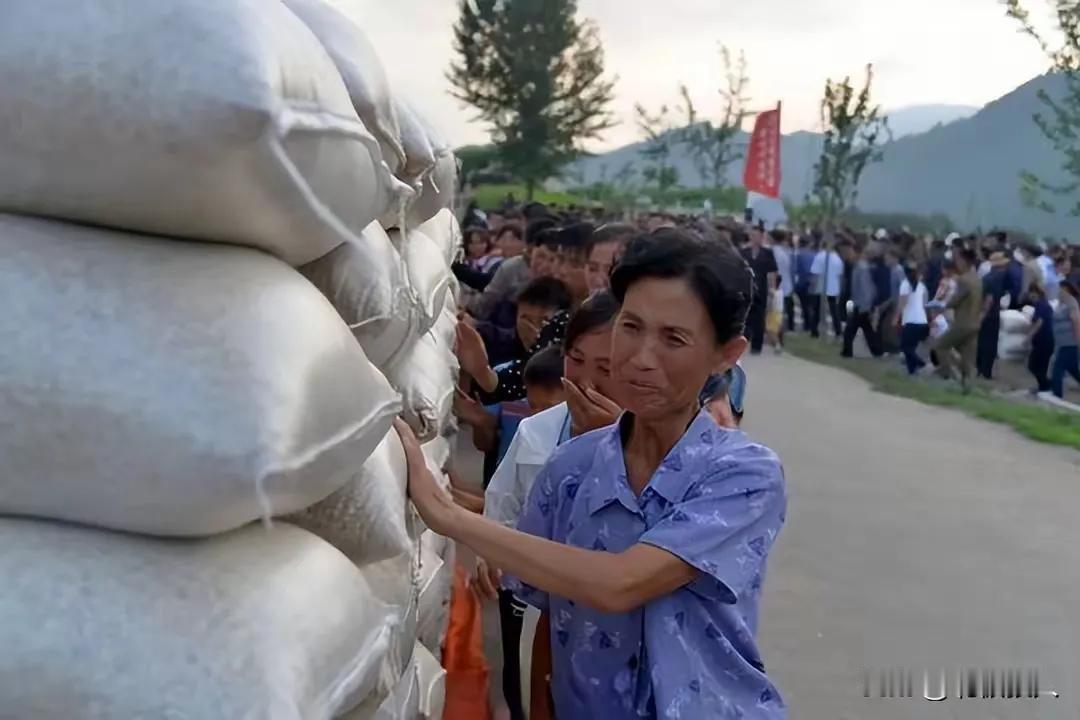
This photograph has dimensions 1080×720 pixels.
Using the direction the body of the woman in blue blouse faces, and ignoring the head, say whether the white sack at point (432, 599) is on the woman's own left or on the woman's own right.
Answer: on the woman's own right

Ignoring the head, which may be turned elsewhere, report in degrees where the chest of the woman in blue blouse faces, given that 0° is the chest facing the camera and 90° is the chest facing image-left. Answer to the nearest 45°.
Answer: approximately 45°
